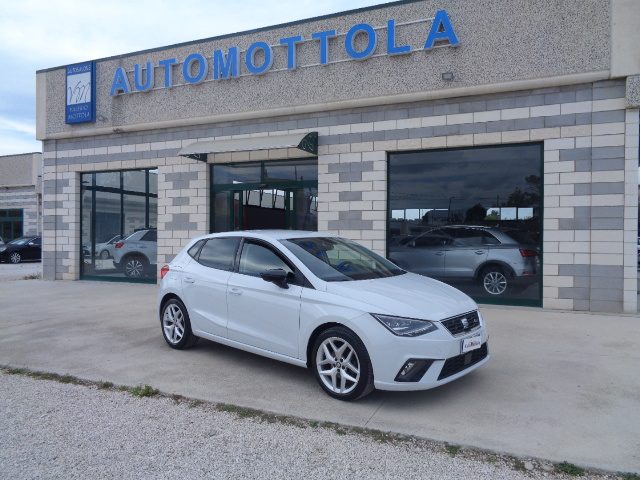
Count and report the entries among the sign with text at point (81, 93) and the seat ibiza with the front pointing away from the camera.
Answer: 0

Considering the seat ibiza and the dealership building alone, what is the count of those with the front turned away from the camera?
0

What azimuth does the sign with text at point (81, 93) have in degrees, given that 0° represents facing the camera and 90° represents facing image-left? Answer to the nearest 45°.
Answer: approximately 45°

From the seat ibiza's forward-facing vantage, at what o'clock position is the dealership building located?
The dealership building is roughly at 8 o'clock from the seat ibiza.

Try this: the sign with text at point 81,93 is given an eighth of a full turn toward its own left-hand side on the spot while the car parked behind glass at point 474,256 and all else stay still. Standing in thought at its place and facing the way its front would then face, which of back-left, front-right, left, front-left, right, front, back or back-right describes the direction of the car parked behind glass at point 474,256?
front-left

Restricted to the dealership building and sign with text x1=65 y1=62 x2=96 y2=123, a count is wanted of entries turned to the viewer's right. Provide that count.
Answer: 0

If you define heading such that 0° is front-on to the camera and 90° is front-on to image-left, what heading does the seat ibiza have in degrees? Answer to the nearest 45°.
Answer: approximately 315°

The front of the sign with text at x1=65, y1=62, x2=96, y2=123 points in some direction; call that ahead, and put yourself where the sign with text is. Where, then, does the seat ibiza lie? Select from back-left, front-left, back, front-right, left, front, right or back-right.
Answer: front-left

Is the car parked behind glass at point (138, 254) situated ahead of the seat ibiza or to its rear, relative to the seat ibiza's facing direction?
to the rear
